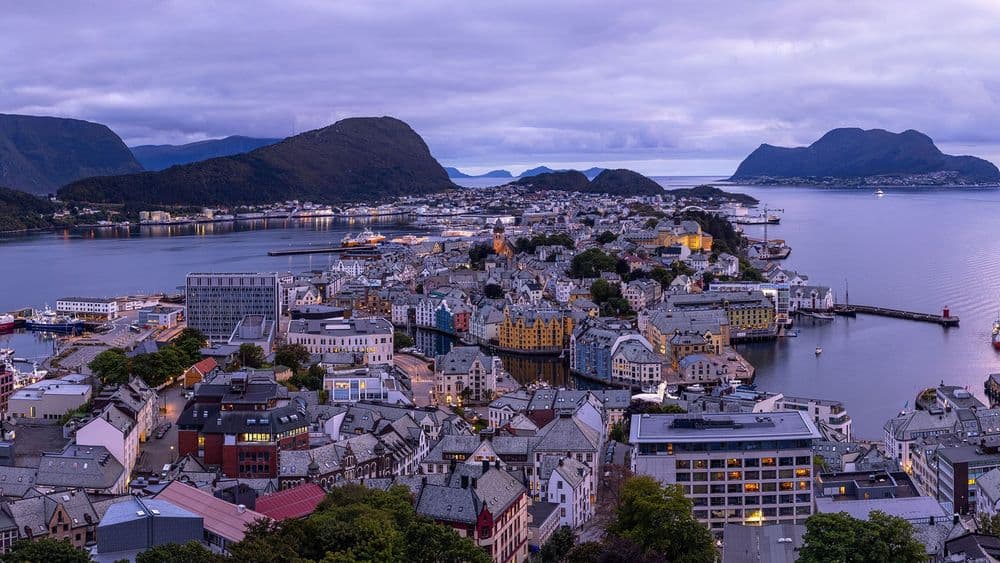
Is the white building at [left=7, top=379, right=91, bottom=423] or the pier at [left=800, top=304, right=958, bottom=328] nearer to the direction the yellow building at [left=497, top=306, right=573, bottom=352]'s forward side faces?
the white building

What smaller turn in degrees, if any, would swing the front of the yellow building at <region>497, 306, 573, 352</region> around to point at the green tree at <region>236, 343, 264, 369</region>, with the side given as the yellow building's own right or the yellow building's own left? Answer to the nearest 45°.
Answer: approximately 45° to the yellow building's own right

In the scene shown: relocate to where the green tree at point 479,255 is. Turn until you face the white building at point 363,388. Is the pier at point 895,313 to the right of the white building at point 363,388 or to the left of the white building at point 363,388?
left

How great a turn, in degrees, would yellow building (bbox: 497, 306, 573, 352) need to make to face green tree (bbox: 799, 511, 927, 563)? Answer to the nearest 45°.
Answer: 0° — it already faces it

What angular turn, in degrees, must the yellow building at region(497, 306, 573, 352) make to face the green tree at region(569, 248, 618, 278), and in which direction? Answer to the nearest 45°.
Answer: approximately 180°

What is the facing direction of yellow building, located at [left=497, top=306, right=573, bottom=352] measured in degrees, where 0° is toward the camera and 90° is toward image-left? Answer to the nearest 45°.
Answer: approximately 0°

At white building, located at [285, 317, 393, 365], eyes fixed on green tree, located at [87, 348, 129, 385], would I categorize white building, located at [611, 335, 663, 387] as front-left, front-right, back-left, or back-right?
back-left

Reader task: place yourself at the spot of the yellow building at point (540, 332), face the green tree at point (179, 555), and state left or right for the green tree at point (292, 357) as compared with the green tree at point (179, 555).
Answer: right

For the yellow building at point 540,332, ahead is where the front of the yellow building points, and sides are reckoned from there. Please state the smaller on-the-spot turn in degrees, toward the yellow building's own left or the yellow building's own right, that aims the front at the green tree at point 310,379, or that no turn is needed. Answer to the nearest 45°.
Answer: approximately 45° to the yellow building's own right

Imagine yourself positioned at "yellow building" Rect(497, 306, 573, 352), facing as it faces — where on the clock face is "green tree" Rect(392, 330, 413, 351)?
The green tree is roughly at 3 o'clock from the yellow building.

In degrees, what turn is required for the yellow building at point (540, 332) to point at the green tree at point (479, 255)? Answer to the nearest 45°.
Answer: approximately 180°
